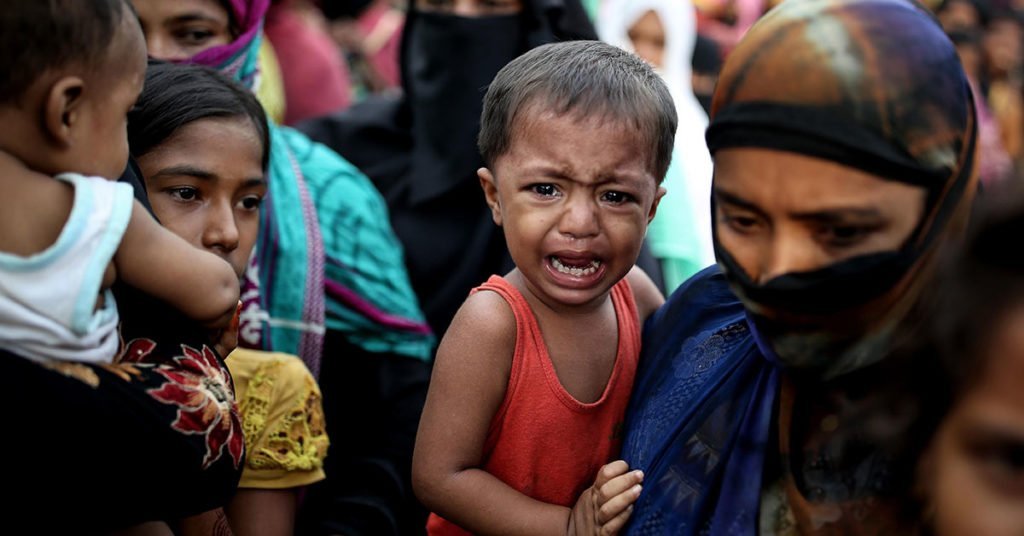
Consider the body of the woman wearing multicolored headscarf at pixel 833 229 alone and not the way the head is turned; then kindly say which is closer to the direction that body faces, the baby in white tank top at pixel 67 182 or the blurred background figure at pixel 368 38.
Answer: the baby in white tank top

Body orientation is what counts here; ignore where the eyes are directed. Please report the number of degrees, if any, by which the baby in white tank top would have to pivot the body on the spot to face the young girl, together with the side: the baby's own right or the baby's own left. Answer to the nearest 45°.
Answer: approximately 45° to the baby's own left

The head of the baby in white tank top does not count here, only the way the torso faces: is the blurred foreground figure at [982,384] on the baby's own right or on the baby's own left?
on the baby's own right

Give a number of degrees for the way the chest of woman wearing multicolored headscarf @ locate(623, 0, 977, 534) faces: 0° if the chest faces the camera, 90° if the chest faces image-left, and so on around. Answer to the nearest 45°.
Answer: approximately 45°

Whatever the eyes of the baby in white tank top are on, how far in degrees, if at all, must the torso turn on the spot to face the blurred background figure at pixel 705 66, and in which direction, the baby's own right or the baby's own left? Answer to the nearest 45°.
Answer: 0° — they already face them

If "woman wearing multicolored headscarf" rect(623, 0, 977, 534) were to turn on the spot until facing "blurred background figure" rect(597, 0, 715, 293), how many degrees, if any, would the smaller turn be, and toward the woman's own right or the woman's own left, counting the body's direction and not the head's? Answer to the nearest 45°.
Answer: approximately 135° to the woman's own right

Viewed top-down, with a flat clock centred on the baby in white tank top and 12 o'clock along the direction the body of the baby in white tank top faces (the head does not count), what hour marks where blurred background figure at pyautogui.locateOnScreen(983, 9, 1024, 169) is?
The blurred background figure is roughly at 12 o'clock from the baby in white tank top.

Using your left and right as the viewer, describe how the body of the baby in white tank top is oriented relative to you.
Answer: facing away from the viewer and to the right of the viewer

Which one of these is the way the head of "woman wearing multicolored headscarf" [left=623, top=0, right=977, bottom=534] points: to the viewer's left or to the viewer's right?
to the viewer's left

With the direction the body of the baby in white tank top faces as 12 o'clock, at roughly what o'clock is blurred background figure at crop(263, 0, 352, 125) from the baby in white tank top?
The blurred background figure is roughly at 11 o'clock from the baby in white tank top.

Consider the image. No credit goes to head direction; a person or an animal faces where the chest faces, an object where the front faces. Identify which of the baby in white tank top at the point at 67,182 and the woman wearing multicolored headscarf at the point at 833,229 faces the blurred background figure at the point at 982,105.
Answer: the baby in white tank top

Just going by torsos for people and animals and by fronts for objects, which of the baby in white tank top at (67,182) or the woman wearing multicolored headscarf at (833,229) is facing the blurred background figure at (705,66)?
the baby in white tank top

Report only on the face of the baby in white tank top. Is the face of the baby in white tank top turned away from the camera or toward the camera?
away from the camera
